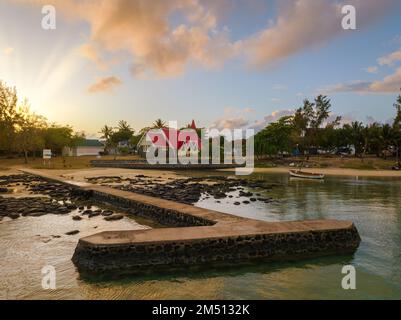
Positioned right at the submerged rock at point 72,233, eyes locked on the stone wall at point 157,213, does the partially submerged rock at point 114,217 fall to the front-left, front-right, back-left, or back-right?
front-left

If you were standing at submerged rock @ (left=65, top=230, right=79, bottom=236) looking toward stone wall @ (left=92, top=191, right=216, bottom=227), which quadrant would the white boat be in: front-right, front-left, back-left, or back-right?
front-right
